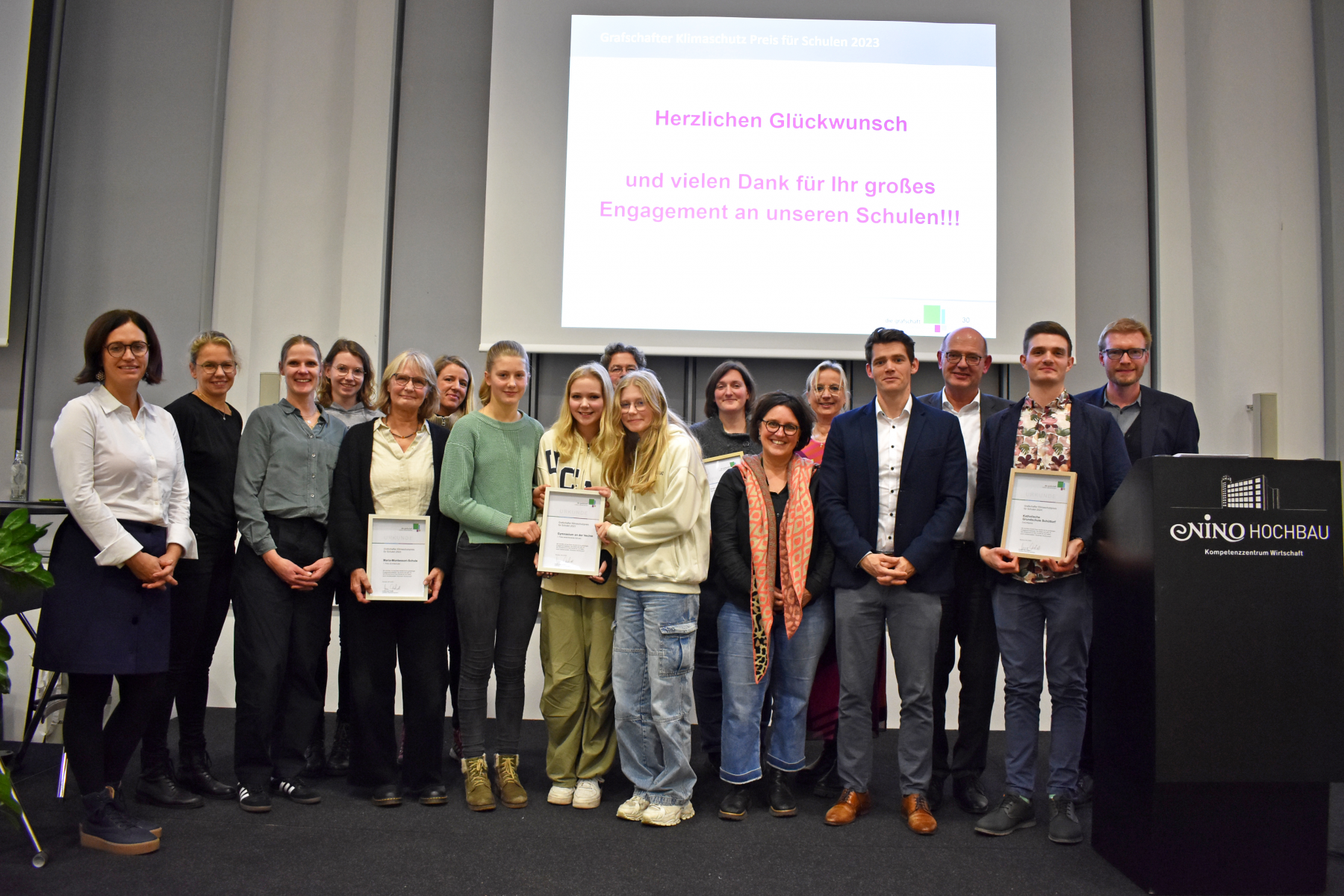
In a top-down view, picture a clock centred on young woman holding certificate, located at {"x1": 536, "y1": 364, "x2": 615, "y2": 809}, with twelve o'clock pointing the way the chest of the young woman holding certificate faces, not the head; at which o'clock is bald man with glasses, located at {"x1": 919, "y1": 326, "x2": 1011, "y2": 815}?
The bald man with glasses is roughly at 9 o'clock from the young woman holding certificate.

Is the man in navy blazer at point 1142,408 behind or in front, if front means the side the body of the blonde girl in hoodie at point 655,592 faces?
behind

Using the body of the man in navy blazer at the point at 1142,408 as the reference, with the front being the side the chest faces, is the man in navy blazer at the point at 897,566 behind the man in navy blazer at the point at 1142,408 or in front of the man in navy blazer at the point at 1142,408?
in front

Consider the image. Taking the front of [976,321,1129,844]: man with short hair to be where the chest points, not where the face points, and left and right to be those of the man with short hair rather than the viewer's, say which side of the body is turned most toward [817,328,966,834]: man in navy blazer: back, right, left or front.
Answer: right

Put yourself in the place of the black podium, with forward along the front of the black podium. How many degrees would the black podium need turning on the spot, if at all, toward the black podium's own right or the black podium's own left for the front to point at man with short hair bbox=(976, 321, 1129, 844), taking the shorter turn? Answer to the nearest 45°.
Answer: approximately 135° to the black podium's own right

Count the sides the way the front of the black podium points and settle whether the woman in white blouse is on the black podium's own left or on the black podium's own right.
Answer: on the black podium's own right

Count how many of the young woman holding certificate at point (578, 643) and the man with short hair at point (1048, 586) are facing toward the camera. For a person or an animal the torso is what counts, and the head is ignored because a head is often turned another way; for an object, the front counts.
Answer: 2
